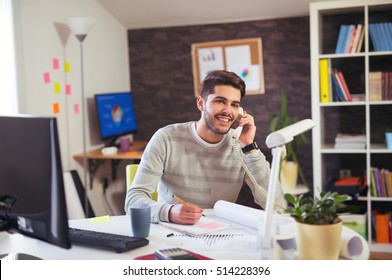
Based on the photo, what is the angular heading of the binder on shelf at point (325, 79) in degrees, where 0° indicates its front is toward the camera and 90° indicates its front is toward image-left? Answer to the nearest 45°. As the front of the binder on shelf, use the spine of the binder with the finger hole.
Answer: approximately 0°

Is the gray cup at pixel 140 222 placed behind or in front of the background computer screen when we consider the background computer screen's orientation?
in front

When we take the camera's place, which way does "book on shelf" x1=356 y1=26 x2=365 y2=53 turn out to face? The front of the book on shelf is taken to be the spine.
facing the viewer

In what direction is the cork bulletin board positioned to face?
toward the camera

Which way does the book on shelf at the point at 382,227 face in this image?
toward the camera

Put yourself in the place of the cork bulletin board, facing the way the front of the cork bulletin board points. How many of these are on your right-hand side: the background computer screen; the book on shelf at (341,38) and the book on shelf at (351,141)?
1

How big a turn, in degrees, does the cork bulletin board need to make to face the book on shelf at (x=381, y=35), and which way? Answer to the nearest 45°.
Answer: approximately 45° to its left
